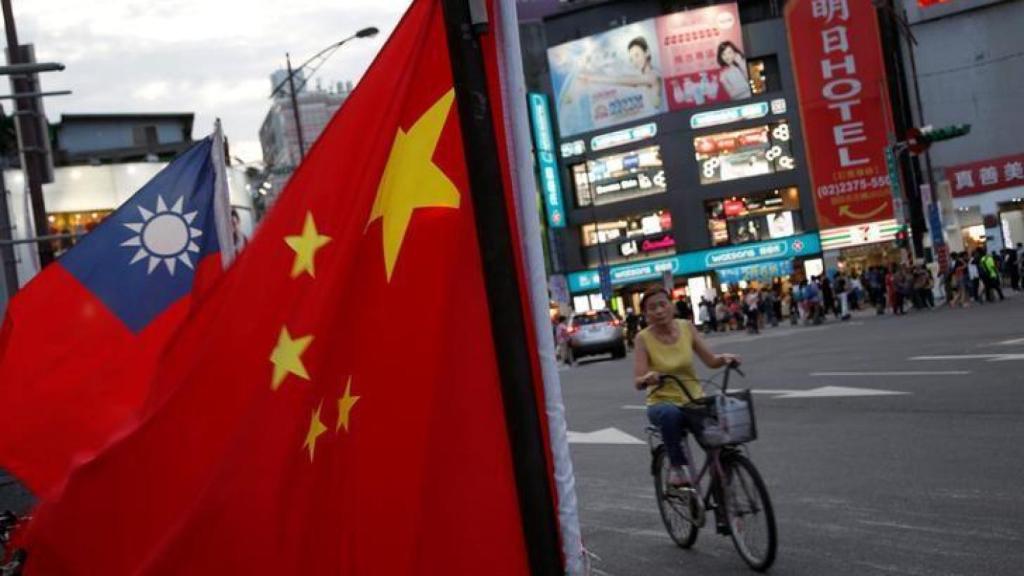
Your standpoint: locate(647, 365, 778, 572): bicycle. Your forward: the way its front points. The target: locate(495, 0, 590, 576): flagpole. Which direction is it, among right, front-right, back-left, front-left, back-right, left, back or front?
front-right

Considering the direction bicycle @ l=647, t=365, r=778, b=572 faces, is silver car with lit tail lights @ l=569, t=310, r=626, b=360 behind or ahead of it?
behind

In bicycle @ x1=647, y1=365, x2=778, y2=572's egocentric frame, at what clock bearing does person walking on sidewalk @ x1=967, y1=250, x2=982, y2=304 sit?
The person walking on sidewalk is roughly at 8 o'clock from the bicycle.

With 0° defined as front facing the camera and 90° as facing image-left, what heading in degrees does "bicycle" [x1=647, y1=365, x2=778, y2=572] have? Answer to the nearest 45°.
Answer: approximately 315°

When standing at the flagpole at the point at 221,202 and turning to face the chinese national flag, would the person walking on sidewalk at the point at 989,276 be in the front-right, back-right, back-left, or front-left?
back-left

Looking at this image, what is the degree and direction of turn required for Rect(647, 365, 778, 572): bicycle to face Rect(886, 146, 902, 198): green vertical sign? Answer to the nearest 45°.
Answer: approximately 135° to its left

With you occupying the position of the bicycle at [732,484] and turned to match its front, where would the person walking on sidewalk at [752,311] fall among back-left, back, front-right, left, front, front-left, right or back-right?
back-left

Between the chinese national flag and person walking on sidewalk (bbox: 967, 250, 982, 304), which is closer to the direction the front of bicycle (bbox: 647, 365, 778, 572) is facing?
the chinese national flag
